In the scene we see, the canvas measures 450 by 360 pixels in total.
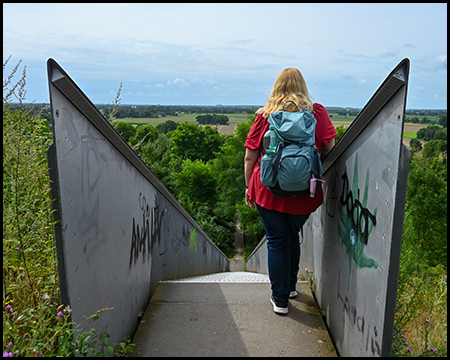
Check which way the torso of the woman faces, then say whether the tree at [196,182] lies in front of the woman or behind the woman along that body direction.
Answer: in front

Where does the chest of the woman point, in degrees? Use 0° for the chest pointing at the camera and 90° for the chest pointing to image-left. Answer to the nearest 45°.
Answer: approximately 180°

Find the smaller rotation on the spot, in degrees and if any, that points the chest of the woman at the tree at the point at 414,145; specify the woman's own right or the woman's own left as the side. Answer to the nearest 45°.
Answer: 0° — they already face it

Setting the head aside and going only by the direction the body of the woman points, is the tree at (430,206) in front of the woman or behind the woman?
in front

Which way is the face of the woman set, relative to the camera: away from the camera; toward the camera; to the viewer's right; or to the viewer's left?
away from the camera

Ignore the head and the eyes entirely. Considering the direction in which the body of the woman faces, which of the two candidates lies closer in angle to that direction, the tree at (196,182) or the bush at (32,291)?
the tree

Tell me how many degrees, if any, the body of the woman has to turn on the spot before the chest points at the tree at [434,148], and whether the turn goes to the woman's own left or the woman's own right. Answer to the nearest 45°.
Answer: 0° — they already face it

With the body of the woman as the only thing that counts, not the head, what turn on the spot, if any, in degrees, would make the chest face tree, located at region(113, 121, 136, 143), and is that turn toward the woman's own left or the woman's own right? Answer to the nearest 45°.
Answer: approximately 45° to the woman's own left

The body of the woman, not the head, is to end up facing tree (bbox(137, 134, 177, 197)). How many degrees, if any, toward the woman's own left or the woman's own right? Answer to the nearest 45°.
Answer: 0° — they already face it
